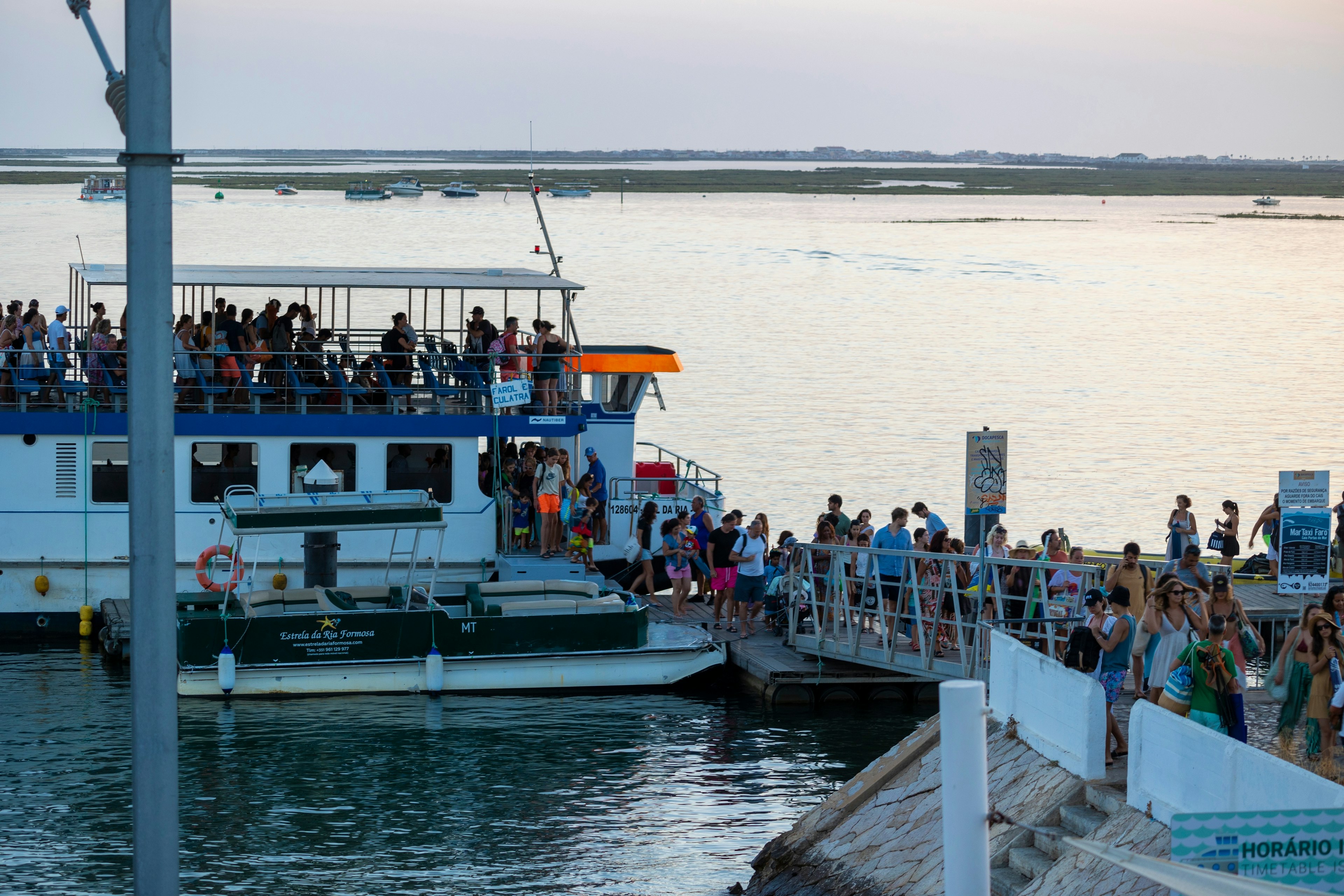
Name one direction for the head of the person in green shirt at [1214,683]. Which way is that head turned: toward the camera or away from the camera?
away from the camera

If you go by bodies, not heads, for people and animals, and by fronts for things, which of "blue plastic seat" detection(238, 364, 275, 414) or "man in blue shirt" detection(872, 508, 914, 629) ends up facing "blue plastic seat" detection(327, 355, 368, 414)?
"blue plastic seat" detection(238, 364, 275, 414)

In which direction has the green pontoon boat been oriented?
to the viewer's right

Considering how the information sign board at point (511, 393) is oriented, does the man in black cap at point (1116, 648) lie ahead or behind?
ahead

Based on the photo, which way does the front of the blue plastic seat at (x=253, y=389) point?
to the viewer's right

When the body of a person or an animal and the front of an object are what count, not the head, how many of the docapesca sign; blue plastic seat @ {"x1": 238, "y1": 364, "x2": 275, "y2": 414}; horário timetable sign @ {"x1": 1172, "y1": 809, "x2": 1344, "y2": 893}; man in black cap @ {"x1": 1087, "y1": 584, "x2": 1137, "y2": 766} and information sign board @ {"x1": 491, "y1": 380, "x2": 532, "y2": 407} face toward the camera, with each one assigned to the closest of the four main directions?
3

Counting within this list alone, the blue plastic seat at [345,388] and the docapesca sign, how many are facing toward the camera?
1

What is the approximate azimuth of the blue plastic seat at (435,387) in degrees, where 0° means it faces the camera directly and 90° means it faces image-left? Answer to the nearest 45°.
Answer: approximately 270°

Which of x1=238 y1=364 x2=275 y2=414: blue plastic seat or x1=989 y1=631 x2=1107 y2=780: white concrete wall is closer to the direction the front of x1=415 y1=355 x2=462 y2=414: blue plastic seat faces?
the white concrete wall

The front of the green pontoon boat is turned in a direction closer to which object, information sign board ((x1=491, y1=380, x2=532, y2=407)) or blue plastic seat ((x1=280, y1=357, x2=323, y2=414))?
the information sign board

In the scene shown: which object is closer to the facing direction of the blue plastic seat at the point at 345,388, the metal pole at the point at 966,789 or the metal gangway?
the metal gangway

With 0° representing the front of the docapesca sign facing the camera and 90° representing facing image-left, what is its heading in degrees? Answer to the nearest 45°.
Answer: approximately 0°

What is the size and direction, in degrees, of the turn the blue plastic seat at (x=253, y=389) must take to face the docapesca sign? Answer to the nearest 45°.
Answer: approximately 45° to its right

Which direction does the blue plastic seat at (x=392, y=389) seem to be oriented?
to the viewer's right
